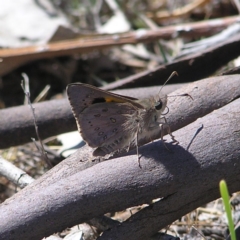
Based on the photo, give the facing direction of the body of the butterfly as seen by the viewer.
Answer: to the viewer's right
